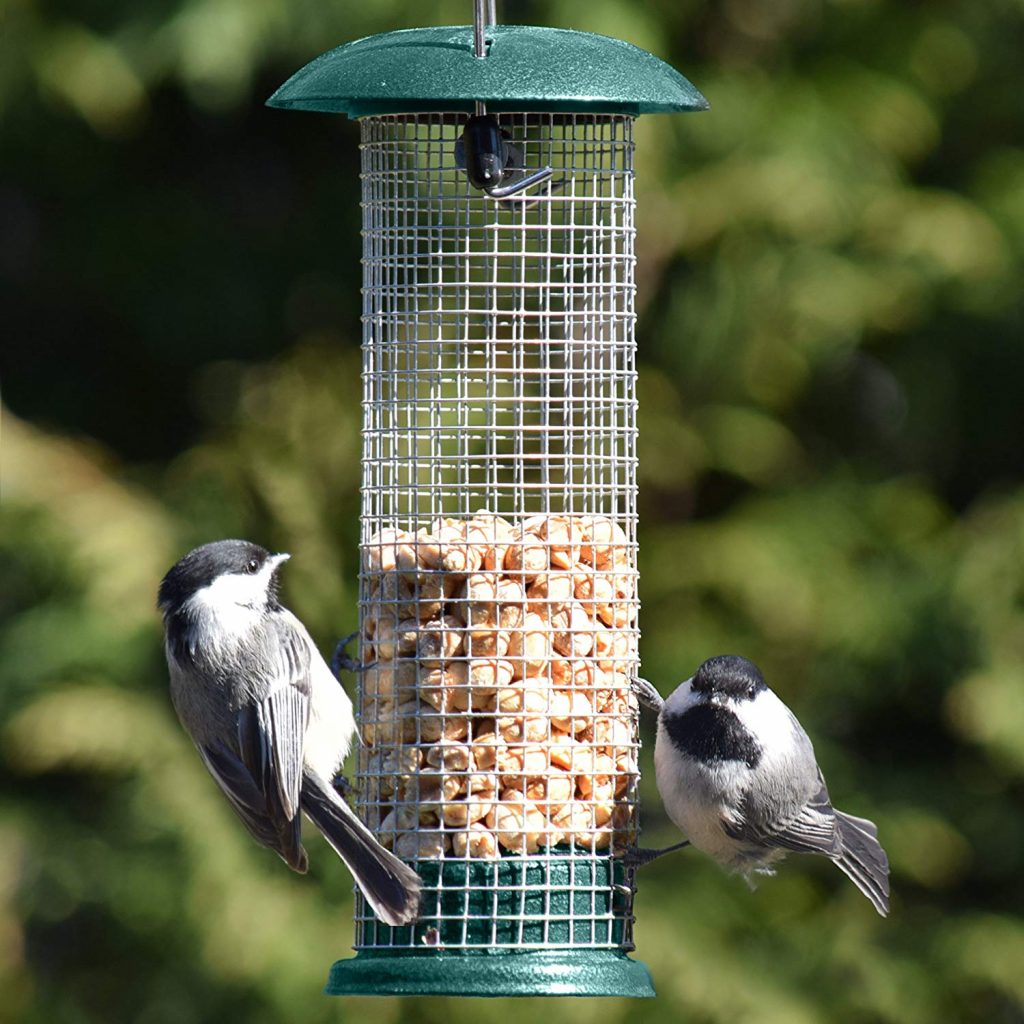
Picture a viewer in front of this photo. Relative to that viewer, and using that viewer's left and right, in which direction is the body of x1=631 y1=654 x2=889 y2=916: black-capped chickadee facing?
facing the viewer and to the left of the viewer

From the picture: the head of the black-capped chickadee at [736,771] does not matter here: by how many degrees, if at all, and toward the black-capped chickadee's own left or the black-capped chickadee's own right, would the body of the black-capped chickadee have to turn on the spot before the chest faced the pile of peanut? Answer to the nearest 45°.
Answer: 0° — it already faces it

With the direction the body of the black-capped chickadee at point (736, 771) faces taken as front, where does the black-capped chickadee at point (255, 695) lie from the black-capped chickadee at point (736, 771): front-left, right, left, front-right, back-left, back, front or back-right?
front-right
